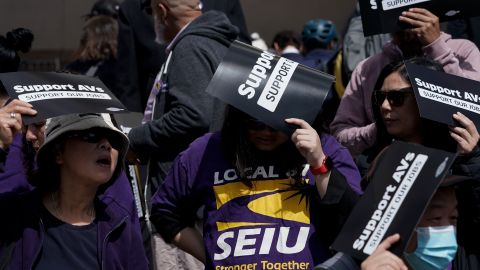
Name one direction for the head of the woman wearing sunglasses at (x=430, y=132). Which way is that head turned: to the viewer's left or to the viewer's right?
to the viewer's left

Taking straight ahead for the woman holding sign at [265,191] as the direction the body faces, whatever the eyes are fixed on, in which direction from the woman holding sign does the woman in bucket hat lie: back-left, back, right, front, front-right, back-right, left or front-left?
right

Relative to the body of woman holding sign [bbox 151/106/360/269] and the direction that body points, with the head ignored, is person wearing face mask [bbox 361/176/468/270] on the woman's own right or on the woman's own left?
on the woman's own left

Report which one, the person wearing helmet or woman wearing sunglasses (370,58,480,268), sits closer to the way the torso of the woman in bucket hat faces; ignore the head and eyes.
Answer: the woman wearing sunglasses

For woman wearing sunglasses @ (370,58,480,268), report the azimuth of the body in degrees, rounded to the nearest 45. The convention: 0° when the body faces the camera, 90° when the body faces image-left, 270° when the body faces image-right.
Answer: approximately 45°

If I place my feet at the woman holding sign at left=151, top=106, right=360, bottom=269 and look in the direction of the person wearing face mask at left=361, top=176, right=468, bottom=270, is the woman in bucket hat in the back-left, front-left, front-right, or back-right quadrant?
back-right

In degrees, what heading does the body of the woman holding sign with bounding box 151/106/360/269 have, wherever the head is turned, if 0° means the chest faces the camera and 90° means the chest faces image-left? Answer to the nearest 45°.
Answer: approximately 0°

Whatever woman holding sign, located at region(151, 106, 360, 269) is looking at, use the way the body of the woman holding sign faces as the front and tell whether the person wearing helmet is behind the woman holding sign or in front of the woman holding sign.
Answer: behind

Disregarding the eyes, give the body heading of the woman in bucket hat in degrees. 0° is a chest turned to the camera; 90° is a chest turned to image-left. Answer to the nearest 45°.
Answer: approximately 315°

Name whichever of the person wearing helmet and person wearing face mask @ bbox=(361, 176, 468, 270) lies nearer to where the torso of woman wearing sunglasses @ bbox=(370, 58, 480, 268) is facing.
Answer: the person wearing face mask

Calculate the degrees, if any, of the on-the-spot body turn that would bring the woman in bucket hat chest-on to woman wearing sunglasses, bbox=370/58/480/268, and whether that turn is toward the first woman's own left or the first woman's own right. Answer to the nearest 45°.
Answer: approximately 45° to the first woman's own left
